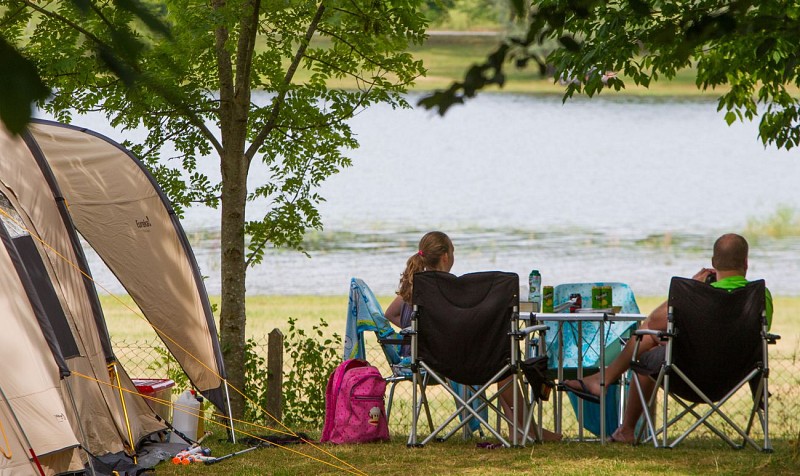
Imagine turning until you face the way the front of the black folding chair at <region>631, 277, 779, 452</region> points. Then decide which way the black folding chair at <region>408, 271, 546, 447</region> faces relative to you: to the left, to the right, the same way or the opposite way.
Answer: the same way

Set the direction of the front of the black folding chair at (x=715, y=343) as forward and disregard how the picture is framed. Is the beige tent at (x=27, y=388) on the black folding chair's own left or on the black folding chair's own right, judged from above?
on the black folding chair's own left

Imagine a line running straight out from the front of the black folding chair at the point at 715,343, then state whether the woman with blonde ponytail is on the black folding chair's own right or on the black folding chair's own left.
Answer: on the black folding chair's own left

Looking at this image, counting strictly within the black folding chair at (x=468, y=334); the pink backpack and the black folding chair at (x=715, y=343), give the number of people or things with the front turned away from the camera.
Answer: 2

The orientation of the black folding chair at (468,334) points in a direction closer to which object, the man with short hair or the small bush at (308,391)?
the small bush

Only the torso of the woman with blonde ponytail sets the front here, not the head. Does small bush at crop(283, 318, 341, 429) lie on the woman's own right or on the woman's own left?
on the woman's own left

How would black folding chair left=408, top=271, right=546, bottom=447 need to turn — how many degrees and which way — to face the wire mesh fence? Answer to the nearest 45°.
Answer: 0° — it already faces it

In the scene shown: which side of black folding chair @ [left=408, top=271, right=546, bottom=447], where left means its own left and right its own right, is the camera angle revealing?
back

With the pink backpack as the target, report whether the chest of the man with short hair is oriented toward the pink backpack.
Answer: no

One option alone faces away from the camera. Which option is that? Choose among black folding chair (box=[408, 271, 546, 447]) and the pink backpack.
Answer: the black folding chair

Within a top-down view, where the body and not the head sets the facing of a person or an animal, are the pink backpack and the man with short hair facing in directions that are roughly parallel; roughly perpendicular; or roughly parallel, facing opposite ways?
roughly parallel, facing opposite ways

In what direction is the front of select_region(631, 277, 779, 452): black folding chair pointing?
away from the camera

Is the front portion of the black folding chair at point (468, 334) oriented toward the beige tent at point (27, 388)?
no

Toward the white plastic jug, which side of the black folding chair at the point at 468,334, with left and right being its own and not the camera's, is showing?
left
